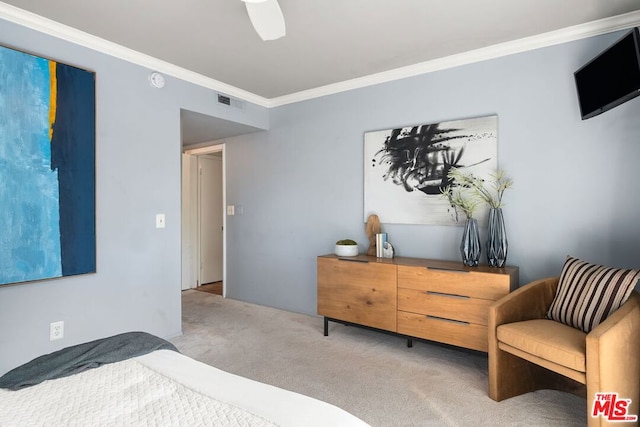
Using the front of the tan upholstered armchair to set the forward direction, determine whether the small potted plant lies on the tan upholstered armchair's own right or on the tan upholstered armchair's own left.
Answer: on the tan upholstered armchair's own right

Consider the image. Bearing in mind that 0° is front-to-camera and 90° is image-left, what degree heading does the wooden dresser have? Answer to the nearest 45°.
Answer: approximately 45°

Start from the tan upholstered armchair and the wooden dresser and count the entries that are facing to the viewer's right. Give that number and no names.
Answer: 0

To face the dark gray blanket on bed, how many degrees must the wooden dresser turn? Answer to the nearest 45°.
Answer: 0° — it already faces it

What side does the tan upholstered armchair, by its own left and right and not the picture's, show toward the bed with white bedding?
front

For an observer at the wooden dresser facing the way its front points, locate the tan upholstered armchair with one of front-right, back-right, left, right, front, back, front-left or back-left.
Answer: left

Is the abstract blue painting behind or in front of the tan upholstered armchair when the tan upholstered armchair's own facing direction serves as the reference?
in front

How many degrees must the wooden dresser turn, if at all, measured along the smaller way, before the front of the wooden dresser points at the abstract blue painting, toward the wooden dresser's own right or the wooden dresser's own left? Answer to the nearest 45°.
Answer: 0° — it already faces it

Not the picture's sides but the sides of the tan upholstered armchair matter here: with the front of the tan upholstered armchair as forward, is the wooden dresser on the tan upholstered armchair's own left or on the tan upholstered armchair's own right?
on the tan upholstered armchair's own right

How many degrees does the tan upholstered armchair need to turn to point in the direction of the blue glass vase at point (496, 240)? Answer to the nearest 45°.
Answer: approximately 90° to its right
